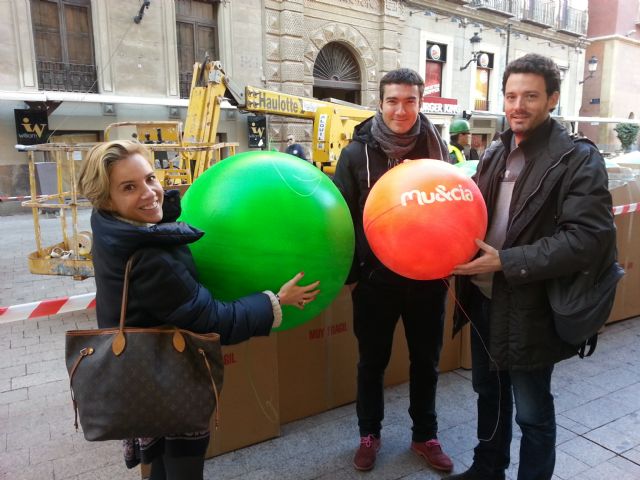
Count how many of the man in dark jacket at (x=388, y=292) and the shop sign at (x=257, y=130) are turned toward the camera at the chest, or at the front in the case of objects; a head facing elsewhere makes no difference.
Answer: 2

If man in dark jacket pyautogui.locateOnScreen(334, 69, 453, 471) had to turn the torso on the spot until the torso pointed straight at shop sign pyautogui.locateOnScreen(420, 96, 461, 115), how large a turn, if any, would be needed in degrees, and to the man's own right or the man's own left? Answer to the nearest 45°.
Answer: approximately 180°

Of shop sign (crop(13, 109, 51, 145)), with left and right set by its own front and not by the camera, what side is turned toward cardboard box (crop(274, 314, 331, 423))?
front

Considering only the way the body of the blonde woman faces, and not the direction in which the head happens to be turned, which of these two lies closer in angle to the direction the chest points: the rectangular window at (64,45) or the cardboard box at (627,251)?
the cardboard box

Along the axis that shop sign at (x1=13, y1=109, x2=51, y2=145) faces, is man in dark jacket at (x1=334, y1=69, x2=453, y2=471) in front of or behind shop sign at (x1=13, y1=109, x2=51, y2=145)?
in front

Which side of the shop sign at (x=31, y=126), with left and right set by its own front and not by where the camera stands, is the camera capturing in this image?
front

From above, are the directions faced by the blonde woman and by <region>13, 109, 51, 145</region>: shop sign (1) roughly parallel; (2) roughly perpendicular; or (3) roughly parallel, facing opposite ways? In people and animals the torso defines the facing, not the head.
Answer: roughly perpendicular

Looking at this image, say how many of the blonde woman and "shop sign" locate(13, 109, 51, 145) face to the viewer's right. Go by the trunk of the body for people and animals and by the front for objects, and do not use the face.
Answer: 1

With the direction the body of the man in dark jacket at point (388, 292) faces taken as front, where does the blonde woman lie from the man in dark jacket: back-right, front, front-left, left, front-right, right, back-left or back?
front-right

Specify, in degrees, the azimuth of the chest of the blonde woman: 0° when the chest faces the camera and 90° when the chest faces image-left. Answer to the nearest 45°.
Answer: approximately 270°

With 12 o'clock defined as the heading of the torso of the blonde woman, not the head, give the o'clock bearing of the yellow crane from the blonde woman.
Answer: The yellow crane is roughly at 9 o'clock from the blonde woman.

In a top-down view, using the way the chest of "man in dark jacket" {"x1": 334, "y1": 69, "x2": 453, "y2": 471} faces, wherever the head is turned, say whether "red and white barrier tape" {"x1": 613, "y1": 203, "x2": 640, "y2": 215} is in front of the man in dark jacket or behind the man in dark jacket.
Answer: behind

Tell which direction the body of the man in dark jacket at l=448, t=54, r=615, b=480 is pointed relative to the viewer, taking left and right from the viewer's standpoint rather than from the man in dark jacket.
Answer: facing the viewer and to the left of the viewer

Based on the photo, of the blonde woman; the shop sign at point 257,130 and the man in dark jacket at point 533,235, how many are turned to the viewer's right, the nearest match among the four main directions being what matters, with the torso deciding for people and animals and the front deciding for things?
1

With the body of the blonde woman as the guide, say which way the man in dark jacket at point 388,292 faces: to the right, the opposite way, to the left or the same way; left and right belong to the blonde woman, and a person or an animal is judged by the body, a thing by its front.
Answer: to the right

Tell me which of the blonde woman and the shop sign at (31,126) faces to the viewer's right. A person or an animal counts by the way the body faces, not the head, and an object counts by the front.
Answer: the blonde woman

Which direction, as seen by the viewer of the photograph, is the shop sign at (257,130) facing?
facing the viewer

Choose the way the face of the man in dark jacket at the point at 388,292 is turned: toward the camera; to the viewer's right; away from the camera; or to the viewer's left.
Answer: toward the camera

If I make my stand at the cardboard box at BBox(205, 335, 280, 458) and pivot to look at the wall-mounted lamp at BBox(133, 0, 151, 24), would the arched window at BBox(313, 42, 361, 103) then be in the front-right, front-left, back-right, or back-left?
front-right
